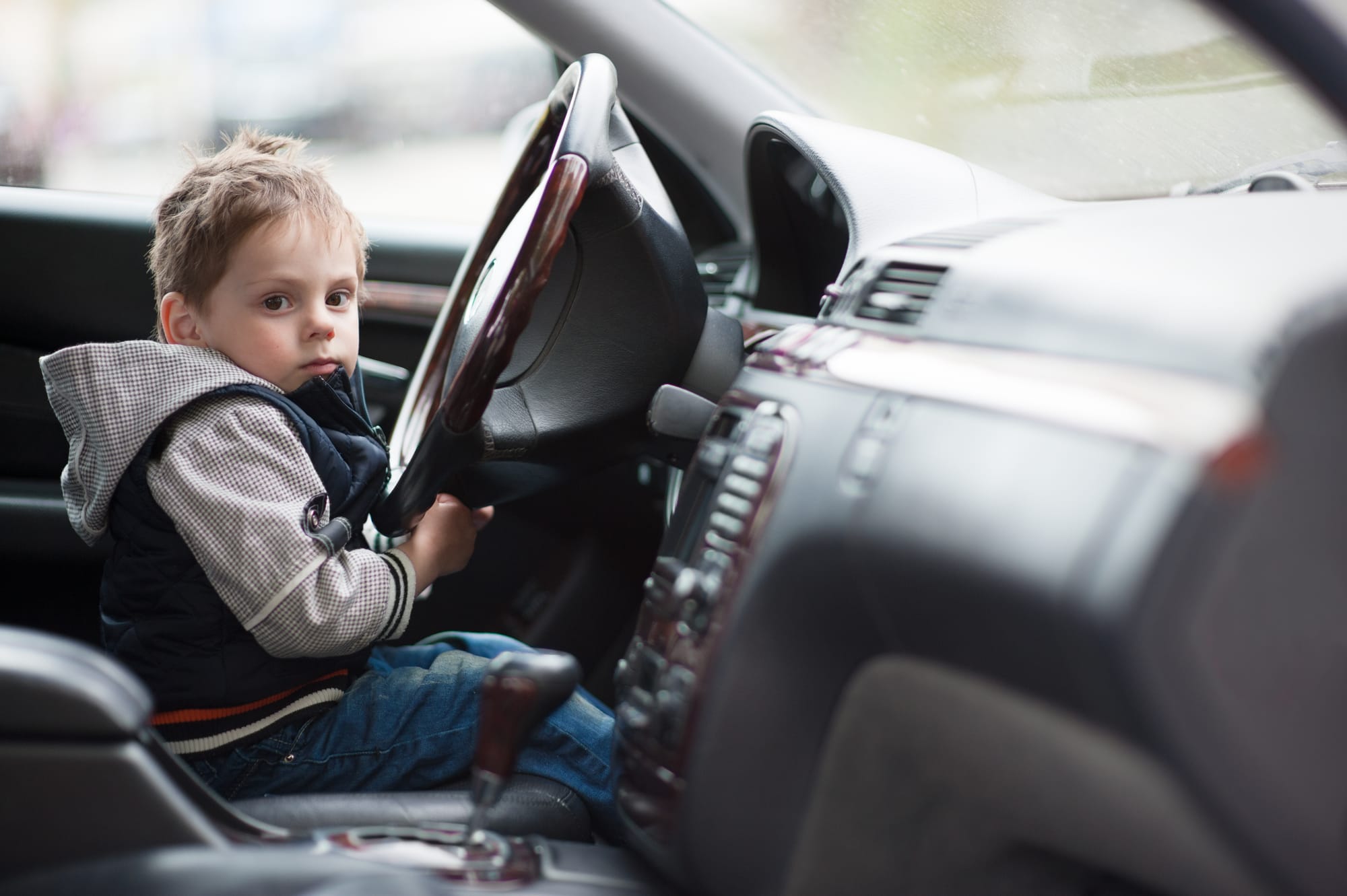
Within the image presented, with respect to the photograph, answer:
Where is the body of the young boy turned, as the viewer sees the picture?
to the viewer's right
